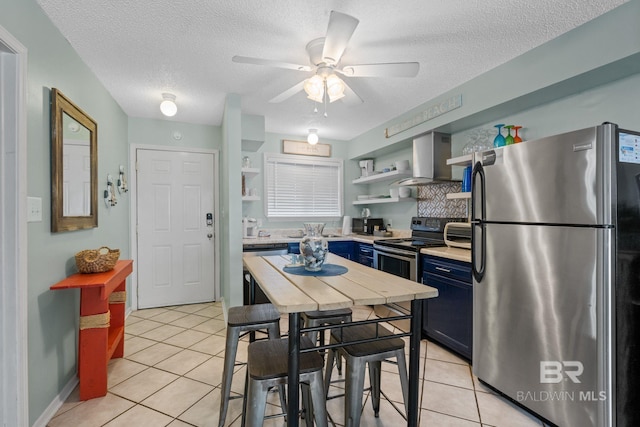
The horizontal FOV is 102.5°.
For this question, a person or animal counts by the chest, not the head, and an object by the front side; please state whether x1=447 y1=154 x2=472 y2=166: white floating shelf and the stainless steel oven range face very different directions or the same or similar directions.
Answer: same or similar directions

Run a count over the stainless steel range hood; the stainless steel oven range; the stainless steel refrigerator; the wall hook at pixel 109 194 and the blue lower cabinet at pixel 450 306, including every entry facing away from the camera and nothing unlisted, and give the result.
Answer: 0

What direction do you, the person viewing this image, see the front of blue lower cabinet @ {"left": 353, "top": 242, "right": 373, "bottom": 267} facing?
facing the viewer and to the left of the viewer

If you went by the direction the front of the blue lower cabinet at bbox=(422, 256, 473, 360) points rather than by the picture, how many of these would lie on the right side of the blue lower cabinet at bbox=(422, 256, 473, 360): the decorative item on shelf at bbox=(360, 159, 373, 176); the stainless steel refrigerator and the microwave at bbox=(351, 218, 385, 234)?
2

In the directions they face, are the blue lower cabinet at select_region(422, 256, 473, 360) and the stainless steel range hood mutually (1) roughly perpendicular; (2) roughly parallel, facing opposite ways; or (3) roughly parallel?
roughly parallel

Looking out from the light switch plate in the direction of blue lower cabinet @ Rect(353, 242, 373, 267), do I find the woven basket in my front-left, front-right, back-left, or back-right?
front-left

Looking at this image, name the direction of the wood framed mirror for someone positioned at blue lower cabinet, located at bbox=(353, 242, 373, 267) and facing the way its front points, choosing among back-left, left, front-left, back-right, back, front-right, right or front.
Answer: front

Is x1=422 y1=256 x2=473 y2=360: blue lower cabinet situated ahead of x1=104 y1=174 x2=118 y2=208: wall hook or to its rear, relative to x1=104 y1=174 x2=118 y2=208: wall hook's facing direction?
ahead

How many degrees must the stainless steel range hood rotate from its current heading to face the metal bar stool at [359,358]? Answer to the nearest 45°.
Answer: approximately 45° to its left

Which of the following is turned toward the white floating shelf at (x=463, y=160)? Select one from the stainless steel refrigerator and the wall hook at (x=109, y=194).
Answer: the wall hook

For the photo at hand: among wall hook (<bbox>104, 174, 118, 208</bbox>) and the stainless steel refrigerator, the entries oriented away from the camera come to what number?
0

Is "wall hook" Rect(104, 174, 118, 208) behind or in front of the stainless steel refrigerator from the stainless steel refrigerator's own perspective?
in front

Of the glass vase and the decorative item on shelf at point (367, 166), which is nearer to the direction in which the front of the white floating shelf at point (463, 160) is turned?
the glass vase

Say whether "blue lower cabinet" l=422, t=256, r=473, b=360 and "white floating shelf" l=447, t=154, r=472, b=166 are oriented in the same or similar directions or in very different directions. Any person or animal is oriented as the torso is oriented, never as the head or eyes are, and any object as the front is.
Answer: same or similar directions

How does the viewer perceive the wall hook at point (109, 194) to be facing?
facing the viewer and to the right of the viewer

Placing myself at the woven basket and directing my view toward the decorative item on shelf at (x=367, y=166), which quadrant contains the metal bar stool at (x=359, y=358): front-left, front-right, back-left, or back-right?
front-right
